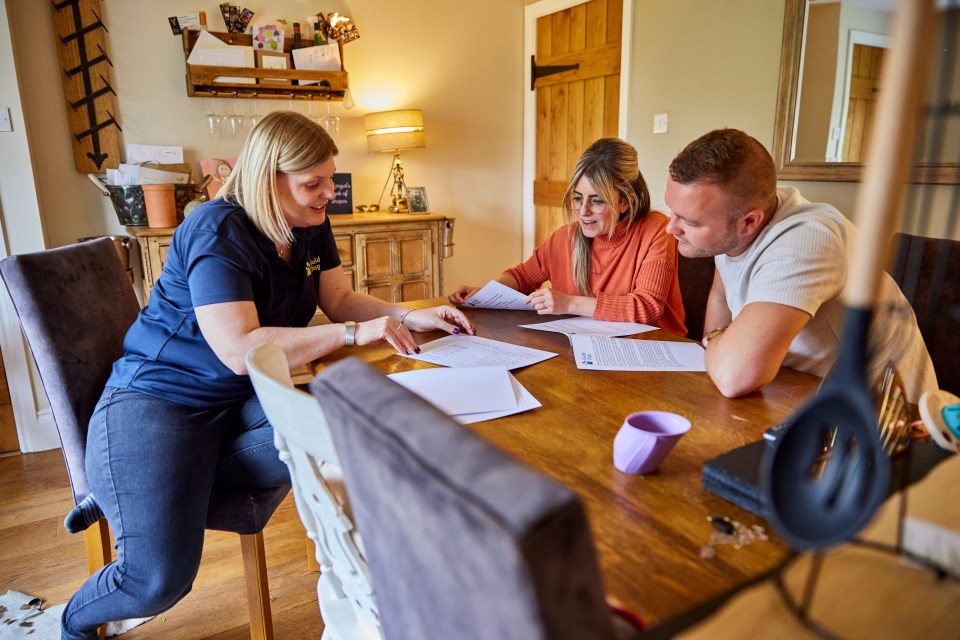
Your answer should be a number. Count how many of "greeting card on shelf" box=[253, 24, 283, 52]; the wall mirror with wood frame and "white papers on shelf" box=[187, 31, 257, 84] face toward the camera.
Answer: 3

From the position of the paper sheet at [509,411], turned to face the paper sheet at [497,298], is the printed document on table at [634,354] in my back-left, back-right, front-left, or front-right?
front-right

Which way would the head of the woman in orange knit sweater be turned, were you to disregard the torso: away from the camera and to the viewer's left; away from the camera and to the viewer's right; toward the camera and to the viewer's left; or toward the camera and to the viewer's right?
toward the camera and to the viewer's left

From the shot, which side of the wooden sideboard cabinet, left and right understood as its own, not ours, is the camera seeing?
front

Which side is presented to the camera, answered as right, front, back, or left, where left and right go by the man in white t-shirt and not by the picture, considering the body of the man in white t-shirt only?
left

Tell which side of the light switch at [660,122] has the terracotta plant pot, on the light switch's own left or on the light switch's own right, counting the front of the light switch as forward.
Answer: on the light switch's own right

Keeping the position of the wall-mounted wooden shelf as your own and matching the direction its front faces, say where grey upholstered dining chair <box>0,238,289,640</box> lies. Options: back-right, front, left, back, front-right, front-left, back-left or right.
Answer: front

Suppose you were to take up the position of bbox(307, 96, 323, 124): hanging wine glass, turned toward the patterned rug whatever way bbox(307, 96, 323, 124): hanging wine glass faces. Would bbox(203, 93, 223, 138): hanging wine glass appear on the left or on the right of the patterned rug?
right

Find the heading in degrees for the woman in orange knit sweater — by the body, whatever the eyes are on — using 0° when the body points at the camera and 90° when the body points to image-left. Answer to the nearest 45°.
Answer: approximately 45°

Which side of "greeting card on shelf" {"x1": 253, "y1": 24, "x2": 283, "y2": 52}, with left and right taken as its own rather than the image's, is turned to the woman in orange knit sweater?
front

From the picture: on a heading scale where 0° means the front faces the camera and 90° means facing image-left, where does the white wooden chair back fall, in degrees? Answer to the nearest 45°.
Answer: approximately 225°

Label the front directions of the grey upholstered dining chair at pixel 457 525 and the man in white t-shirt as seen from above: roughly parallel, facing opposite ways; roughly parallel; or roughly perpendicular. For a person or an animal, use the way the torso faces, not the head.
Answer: roughly perpendicular

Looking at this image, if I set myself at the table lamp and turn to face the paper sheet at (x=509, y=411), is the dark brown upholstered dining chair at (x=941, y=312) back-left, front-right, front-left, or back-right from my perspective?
front-left

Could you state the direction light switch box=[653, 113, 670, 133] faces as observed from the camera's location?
facing the viewer

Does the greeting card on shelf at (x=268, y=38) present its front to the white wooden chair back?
yes

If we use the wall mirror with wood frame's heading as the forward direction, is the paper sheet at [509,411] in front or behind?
in front

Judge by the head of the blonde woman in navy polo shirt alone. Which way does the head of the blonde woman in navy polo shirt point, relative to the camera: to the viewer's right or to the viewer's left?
to the viewer's right

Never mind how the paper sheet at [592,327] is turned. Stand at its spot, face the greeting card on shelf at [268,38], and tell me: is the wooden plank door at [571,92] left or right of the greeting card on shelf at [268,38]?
right

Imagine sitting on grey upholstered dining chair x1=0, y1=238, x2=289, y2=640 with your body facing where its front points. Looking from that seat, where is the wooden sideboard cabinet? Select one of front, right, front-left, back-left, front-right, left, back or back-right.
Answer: left
